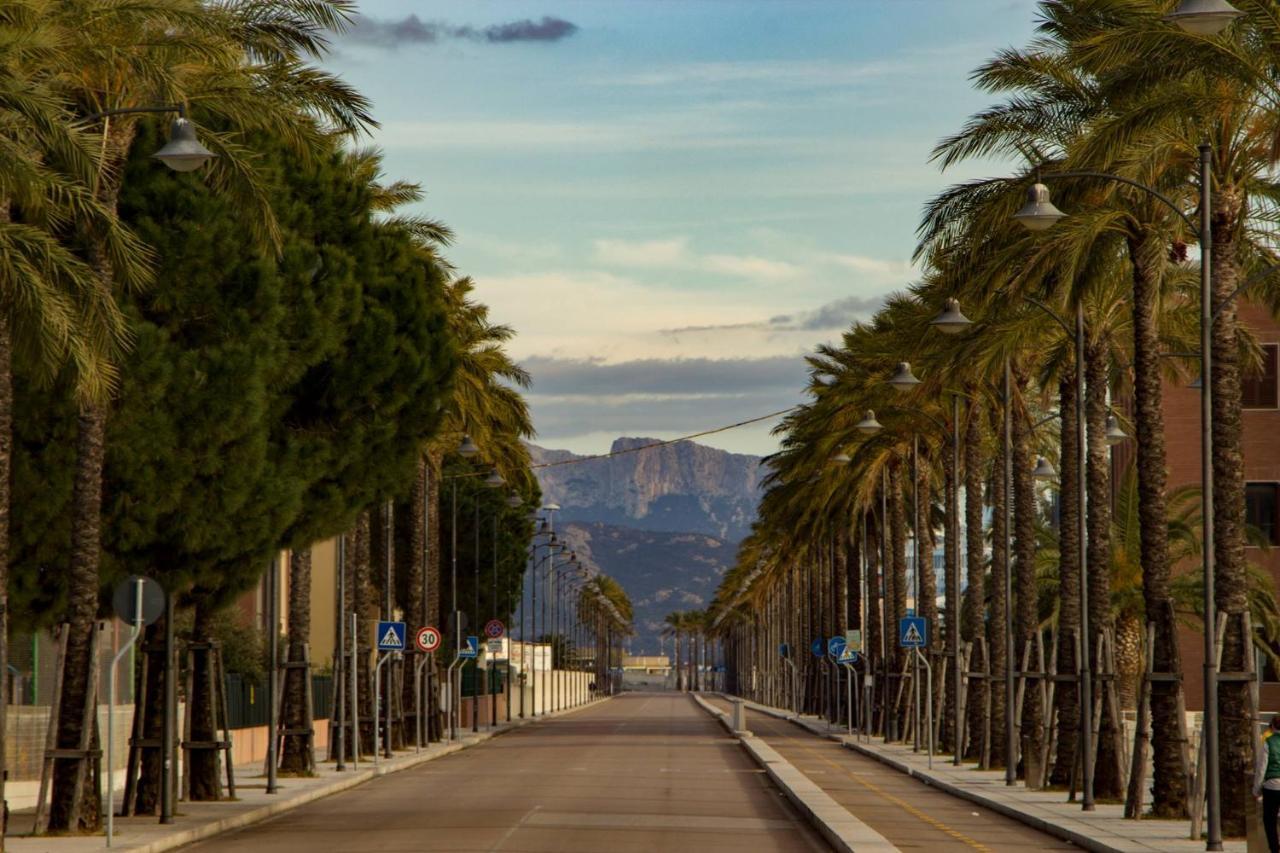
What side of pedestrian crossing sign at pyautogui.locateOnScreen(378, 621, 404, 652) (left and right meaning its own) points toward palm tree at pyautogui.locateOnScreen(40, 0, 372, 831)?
front

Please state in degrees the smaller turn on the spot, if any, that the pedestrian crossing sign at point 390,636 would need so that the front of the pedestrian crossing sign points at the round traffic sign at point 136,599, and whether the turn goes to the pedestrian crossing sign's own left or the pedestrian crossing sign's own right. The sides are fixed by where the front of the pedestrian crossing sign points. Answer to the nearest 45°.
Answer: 0° — it already faces it

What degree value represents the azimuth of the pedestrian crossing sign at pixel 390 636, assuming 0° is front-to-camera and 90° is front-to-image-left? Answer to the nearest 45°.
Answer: approximately 0°
